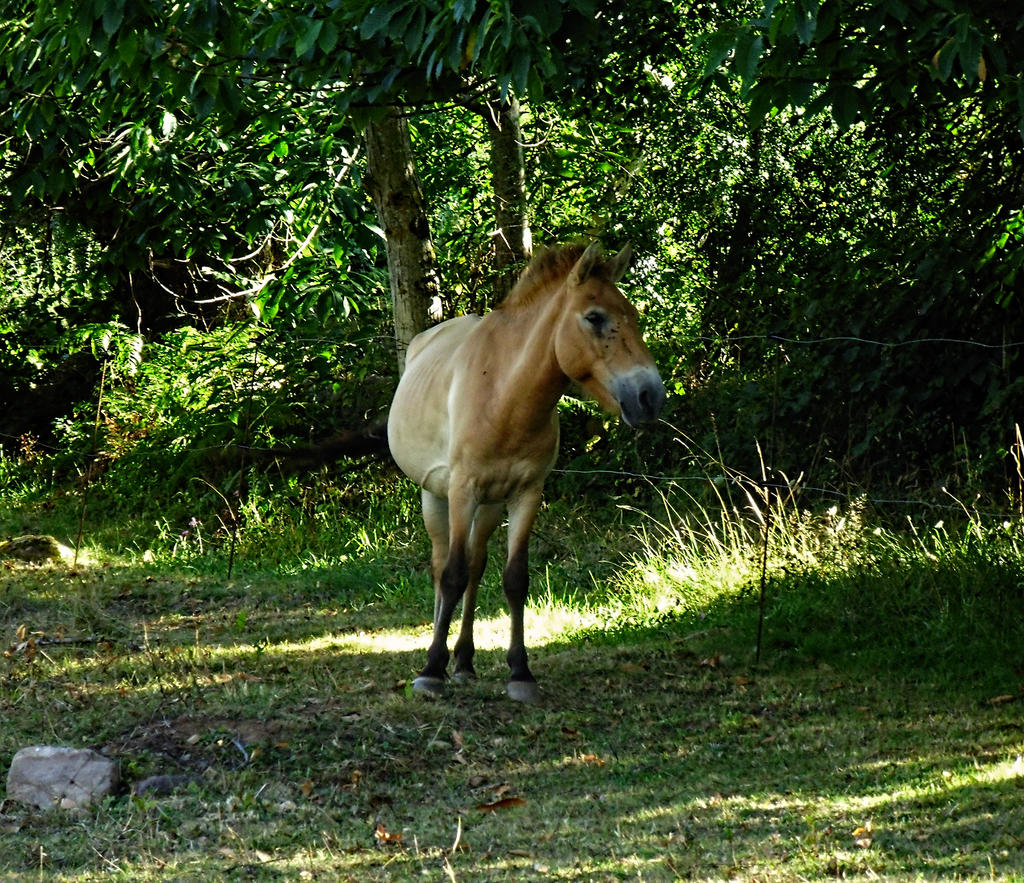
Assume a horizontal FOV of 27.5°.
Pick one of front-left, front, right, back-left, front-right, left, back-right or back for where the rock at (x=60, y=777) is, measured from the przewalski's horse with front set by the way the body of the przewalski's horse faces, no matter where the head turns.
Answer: right

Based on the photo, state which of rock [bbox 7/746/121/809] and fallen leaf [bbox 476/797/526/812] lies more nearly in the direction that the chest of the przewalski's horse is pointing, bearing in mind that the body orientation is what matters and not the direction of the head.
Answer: the fallen leaf

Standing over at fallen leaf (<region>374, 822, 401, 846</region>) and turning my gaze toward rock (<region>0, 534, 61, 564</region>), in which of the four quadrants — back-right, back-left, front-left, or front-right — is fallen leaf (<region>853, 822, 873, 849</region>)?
back-right

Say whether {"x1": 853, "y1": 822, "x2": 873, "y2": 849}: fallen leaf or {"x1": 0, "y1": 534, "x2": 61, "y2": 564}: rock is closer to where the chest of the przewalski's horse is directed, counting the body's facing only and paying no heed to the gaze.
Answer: the fallen leaf

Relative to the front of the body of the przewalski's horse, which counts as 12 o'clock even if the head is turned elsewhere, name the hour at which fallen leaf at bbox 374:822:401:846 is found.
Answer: The fallen leaf is roughly at 2 o'clock from the przewalski's horse.

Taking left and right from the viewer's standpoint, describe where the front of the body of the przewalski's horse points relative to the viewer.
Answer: facing the viewer and to the right of the viewer

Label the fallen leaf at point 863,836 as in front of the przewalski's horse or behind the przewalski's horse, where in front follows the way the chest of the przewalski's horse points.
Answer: in front
